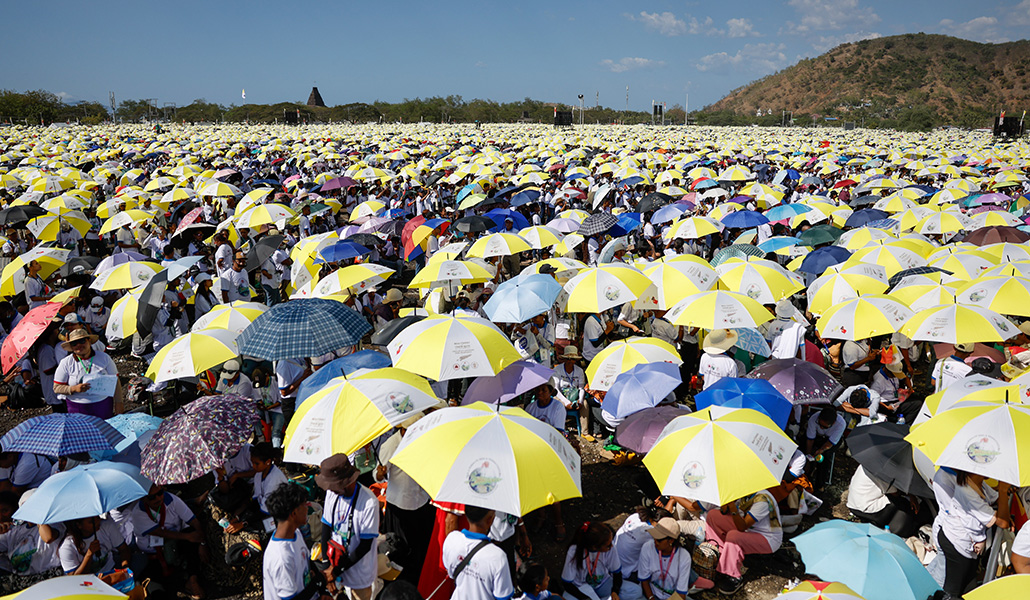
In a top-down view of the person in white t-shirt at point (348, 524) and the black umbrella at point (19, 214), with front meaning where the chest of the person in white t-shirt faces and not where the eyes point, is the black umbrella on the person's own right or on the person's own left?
on the person's own right

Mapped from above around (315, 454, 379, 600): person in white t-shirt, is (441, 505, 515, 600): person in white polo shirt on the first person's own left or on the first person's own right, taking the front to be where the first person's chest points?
on the first person's own left

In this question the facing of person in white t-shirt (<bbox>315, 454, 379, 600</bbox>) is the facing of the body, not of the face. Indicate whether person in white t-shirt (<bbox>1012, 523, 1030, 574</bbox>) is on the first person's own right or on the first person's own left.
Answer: on the first person's own left

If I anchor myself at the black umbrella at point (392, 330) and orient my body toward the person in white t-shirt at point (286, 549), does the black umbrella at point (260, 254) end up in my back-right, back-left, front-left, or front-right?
back-right

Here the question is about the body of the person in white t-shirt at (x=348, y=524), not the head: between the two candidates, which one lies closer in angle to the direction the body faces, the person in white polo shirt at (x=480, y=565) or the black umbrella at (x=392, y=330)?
the person in white polo shirt

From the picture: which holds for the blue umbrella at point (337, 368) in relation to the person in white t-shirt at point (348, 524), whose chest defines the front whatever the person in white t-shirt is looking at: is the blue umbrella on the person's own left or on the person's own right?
on the person's own right

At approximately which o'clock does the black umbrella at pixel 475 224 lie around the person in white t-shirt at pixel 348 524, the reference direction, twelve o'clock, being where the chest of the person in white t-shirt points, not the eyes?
The black umbrella is roughly at 5 o'clock from the person in white t-shirt.

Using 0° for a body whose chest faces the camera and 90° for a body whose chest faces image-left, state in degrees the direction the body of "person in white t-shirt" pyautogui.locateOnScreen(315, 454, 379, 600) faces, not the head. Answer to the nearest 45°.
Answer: approximately 45°

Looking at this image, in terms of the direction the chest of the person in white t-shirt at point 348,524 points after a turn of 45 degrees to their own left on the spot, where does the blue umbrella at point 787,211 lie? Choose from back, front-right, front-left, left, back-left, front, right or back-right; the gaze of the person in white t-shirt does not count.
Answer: back-left

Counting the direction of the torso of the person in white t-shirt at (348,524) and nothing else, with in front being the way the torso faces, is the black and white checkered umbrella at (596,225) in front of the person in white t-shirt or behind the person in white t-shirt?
behind

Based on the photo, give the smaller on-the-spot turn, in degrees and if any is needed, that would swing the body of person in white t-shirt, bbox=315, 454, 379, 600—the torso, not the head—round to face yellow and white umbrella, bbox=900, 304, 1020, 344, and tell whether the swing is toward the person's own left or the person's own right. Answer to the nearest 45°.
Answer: approximately 135° to the person's own left
